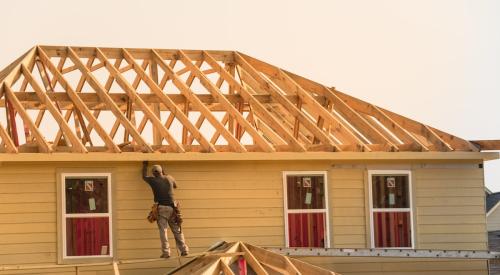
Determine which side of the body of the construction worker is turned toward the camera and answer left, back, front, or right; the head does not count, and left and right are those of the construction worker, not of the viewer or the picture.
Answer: back

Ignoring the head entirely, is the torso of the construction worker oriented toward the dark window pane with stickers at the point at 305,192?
no
